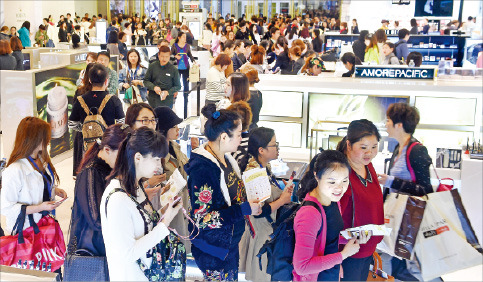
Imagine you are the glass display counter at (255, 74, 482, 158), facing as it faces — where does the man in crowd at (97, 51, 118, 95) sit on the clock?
The man in crowd is roughly at 3 o'clock from the glass display counter.

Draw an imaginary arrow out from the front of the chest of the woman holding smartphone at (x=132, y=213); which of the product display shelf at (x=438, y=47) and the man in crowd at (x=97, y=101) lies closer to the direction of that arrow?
the product display shelf

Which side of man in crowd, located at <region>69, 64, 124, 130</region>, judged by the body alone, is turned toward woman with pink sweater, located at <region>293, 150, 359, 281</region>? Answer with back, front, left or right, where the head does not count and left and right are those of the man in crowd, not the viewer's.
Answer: back

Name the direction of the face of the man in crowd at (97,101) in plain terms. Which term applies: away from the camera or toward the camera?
away from the camera

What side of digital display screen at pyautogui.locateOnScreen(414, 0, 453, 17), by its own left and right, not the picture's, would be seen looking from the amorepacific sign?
front

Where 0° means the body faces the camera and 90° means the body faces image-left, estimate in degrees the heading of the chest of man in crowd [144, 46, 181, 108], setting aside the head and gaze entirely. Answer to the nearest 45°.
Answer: approximately 0°

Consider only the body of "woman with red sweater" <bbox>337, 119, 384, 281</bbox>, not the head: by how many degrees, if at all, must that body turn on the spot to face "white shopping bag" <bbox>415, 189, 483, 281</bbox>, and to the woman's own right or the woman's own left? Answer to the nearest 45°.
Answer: approximately 90° to the woman's own left

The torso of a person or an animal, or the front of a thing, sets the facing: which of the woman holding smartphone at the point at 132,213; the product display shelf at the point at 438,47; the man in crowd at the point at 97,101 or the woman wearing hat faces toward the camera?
the product display shelf

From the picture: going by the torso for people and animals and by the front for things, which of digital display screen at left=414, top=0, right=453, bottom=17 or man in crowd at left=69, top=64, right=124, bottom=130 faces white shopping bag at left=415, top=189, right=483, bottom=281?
the digital display screen

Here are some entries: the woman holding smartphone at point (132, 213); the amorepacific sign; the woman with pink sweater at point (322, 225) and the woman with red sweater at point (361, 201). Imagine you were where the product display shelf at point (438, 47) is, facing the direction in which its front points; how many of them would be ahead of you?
4

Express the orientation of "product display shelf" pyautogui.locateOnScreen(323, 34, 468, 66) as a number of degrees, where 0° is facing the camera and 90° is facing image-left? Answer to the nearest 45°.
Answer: approximately 0°

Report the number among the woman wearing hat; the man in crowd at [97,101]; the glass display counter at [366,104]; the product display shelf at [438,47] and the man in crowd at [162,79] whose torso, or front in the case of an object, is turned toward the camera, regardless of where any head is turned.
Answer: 3

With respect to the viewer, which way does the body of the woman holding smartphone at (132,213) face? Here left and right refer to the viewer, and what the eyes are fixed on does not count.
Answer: facing to the right of the viewer
